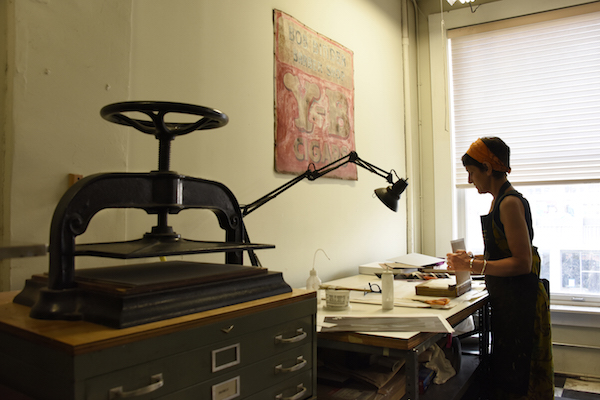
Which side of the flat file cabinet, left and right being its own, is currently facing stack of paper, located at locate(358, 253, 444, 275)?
left

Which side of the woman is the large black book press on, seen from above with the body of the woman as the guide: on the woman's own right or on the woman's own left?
on the woman's own left

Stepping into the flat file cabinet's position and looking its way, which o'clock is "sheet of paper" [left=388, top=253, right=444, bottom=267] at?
The sheet of paper is roughly at 9 o'clock from the flat file cabinet.

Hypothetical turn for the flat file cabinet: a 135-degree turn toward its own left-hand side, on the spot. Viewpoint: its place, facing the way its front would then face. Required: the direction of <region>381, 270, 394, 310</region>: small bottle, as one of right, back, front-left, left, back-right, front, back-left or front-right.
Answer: front-right

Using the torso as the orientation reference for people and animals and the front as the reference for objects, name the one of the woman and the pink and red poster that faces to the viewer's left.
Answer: the woman

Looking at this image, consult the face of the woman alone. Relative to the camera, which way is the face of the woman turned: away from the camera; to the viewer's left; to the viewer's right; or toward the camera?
to the viewer's left

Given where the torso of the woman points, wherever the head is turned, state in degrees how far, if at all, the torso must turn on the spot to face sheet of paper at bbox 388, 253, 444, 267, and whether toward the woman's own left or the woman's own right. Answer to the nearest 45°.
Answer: approximately 45° to the woman's own right

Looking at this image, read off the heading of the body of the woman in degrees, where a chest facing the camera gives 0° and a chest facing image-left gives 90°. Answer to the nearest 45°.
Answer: approximately 90°
